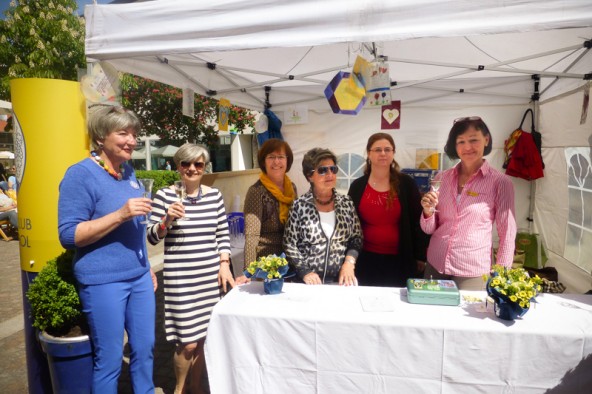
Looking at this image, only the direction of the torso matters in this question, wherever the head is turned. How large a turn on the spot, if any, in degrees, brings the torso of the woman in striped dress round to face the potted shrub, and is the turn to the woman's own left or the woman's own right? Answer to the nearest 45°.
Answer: approximately 90° to the woman's own right

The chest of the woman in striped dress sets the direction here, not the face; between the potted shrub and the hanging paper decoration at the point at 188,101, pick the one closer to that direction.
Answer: the potted shrub

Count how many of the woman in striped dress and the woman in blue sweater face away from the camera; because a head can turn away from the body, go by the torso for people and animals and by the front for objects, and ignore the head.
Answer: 0

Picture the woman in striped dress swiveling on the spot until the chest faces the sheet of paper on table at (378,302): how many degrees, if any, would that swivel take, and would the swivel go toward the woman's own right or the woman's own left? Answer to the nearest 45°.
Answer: approximately 45° to the woman's own left

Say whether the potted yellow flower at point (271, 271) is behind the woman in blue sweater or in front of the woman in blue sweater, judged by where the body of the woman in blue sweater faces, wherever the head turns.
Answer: in front

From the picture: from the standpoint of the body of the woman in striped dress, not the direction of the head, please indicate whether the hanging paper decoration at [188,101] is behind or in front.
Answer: behind

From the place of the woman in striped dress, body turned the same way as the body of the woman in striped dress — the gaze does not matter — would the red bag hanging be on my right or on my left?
on my left

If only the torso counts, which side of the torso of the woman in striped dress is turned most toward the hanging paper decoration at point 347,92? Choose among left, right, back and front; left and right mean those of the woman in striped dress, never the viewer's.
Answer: left

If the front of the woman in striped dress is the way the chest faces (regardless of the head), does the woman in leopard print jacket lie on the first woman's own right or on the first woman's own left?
on the first woman's own left

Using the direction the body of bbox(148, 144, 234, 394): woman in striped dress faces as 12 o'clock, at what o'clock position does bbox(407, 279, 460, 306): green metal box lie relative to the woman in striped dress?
The green metal box is roughly at 10 o'clock from the woman in striped dress.
